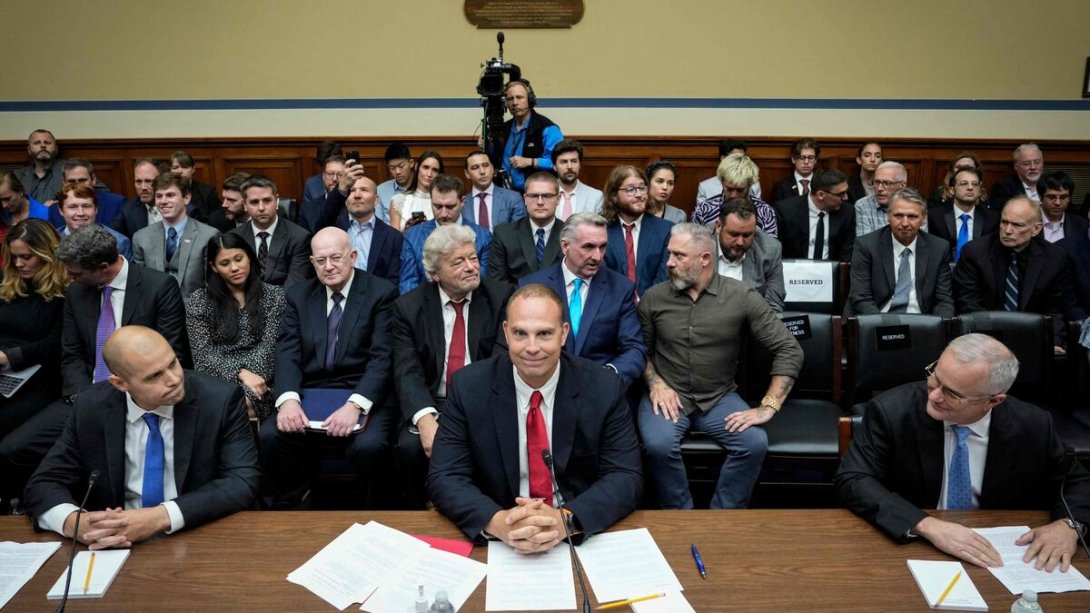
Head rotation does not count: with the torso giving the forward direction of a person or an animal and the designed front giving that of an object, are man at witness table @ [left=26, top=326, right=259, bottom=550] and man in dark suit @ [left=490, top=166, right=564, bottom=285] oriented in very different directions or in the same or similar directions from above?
same or similar directions

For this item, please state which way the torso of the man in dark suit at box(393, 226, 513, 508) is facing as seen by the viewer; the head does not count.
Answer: toward the camera

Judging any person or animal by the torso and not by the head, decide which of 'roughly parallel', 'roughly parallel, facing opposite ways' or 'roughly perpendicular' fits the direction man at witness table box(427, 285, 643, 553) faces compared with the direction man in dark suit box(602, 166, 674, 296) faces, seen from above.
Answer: roughly parallel

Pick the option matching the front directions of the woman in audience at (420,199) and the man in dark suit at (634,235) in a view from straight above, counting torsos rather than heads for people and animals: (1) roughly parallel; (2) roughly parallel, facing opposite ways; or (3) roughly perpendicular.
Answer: roughly parallel

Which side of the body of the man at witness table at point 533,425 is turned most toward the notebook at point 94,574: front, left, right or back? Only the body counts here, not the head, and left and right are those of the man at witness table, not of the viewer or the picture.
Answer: right

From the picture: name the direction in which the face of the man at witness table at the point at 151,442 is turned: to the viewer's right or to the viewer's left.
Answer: to the viewer's right

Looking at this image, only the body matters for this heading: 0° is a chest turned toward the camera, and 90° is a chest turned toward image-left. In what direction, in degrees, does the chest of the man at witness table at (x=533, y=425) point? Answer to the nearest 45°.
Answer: approximately 0°

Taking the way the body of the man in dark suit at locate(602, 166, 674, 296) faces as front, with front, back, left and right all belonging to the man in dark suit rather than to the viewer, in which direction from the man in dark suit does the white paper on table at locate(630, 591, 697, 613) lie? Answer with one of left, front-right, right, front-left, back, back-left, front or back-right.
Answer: front

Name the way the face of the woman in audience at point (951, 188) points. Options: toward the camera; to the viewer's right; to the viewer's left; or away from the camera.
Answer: toward the camera

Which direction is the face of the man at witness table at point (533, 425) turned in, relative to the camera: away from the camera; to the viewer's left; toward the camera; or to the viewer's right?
toward the camera

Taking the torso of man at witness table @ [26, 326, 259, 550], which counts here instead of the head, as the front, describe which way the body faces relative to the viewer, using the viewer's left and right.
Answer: facing the viewer

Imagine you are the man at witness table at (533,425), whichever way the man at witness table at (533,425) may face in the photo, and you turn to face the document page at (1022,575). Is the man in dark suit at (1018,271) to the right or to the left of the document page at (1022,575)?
left

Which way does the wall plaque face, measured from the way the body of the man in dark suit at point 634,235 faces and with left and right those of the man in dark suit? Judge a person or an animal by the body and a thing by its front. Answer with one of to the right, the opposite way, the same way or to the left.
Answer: the same way

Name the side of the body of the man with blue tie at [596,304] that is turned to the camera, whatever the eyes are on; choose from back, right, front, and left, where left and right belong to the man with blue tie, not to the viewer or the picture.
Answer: front

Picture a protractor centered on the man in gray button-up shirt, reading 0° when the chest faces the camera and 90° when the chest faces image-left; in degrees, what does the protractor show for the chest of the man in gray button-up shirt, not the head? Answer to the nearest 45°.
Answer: approximately 0°

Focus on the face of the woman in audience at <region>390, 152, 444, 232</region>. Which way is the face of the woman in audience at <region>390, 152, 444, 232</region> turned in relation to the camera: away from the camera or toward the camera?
toward the camera

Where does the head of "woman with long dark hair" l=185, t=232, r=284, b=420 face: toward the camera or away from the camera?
toward the camera

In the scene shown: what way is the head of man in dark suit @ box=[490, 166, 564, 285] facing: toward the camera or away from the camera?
toward the camera

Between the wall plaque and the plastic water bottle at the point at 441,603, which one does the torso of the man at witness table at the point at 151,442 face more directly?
the plastic water bottle

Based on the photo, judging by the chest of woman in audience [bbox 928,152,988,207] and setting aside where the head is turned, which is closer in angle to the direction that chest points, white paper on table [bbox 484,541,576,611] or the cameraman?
the white paper on table
